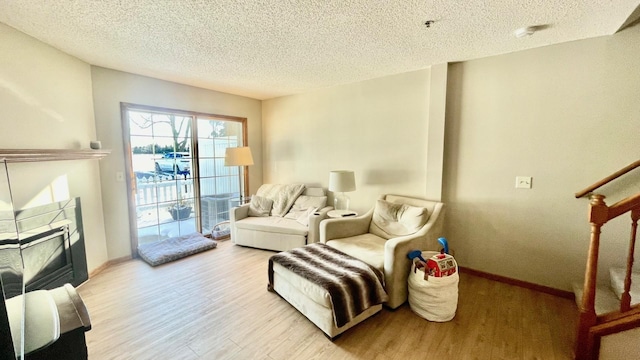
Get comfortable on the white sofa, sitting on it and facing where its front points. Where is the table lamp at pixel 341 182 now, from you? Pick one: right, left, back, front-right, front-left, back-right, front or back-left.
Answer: left

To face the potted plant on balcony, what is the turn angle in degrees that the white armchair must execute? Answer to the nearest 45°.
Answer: approximately 45° to its right

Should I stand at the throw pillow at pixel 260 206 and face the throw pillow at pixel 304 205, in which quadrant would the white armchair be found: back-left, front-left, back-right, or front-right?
front-right

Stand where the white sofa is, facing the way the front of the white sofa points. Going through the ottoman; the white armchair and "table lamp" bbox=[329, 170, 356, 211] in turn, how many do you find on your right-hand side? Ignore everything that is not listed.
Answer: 0

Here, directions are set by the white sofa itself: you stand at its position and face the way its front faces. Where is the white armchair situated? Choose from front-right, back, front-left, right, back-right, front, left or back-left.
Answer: left

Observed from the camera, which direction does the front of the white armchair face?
facing the viewer and to the left of the viewer

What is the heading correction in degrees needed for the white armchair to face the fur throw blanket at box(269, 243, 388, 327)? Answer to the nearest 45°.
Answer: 0° — it already faces it

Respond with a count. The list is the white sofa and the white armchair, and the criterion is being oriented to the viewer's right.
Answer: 0

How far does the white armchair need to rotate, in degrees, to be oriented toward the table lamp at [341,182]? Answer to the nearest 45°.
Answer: approximately 90° to its right

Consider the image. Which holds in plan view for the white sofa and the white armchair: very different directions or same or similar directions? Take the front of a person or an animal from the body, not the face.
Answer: same or similar directions

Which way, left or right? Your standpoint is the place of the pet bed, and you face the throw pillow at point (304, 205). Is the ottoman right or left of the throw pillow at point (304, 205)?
right

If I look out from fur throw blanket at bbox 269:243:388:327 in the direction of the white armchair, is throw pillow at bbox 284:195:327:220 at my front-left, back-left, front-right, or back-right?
front-left
